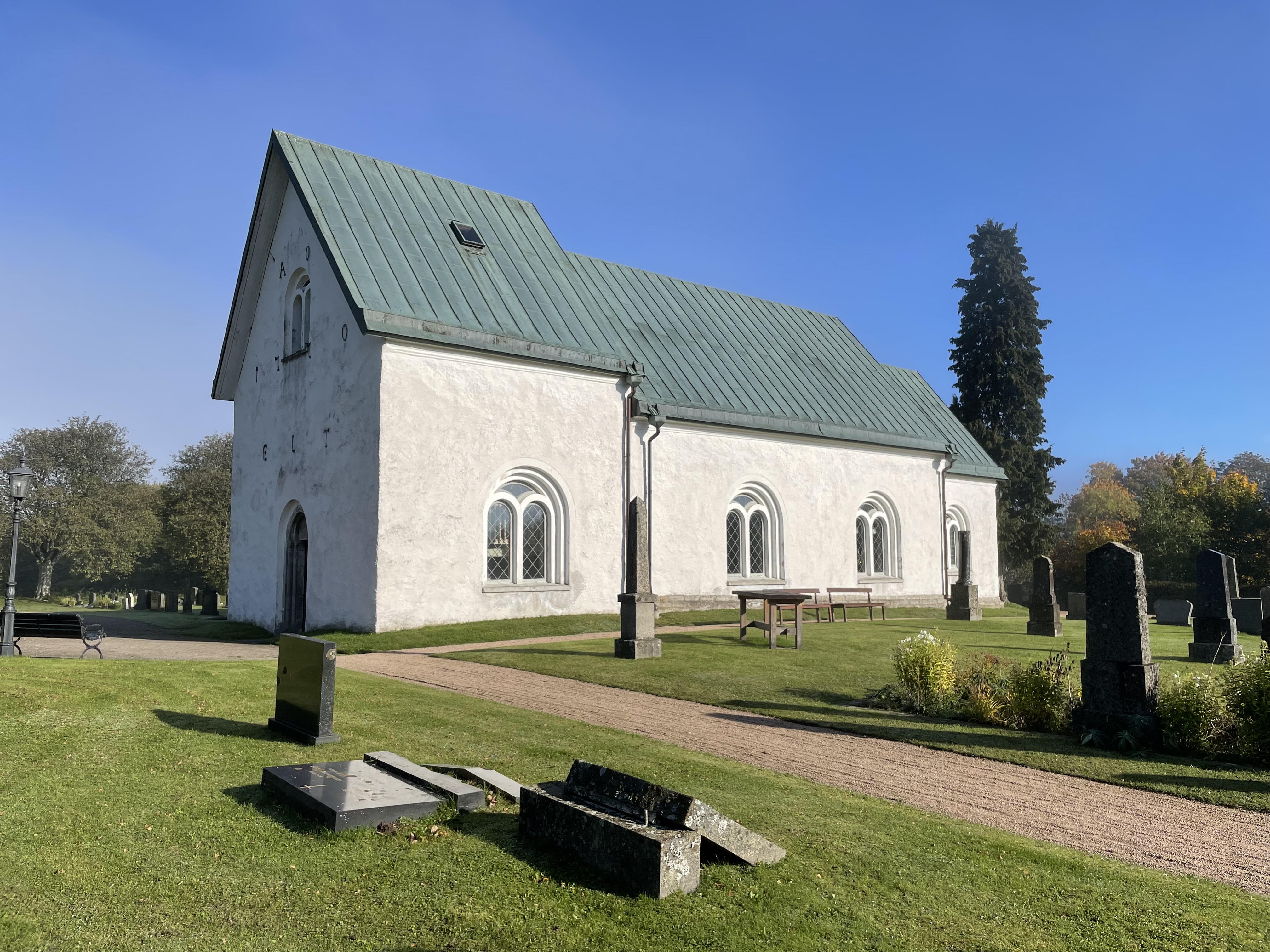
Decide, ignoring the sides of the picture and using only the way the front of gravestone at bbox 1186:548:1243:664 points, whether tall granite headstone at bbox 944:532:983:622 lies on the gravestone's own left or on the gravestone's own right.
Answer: on the gravestone's own right

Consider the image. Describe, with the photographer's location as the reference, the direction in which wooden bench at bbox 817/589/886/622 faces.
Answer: facing the viewer and to the right of the viewer

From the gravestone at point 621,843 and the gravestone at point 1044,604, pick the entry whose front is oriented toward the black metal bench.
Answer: the gravestone at point 1044,604

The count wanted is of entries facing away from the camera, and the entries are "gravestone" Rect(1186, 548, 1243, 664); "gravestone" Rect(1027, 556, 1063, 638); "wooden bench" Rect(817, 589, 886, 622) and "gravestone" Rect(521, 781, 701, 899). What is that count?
0

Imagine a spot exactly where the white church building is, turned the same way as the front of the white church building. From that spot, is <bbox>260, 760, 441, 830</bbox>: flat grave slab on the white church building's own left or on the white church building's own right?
on the white church building's own left

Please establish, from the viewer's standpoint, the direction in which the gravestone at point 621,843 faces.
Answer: facing the viewer and to the left of the viewer

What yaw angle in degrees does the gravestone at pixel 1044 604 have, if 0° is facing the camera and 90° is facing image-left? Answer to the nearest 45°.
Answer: approximately 45°

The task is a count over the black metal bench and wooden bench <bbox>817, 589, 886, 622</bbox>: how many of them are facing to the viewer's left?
0

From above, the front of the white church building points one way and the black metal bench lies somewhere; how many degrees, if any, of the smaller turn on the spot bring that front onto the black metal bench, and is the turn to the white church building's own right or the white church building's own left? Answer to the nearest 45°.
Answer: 0° — it already faces it

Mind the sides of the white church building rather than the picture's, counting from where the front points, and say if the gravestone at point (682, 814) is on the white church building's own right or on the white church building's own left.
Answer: on the white church building's own left

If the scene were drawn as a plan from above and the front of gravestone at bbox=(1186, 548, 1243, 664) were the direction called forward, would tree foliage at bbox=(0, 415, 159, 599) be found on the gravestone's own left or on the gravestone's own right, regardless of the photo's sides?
on the gravestone's own right

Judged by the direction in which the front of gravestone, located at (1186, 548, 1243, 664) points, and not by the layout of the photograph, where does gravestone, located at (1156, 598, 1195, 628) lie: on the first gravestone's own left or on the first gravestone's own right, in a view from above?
on the first gravestone's own right

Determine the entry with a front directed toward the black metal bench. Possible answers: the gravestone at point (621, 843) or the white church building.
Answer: the white church building

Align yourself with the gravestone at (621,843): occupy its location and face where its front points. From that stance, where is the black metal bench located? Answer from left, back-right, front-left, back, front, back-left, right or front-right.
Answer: right

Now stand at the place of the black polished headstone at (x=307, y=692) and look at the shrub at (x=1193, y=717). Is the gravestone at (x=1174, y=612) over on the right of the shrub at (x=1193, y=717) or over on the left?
left
